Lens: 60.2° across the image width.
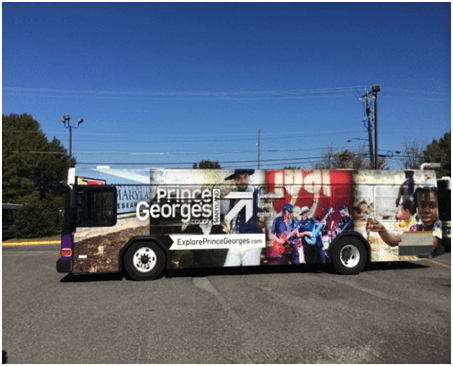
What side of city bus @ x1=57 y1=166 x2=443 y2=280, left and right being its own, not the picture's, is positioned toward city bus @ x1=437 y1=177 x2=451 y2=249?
back

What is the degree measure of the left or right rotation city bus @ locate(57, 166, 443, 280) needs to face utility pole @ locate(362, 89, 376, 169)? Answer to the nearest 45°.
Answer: approximately 135° to its right

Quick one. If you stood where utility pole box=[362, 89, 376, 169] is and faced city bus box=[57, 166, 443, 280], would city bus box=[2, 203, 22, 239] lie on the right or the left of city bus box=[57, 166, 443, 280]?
right

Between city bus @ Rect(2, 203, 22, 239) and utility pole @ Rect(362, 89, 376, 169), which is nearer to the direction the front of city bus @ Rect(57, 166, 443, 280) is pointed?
the city bus

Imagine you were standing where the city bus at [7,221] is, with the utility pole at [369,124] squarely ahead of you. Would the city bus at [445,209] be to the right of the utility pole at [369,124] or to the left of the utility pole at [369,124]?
right

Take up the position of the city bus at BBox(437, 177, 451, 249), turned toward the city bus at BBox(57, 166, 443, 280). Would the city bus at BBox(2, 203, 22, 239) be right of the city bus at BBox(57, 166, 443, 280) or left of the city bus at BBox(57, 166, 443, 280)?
right

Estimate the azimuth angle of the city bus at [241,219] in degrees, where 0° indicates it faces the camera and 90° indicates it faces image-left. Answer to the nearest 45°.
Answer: approximately 90°

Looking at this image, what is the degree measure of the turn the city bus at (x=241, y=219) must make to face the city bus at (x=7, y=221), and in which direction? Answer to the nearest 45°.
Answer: approximately 45° to its right
